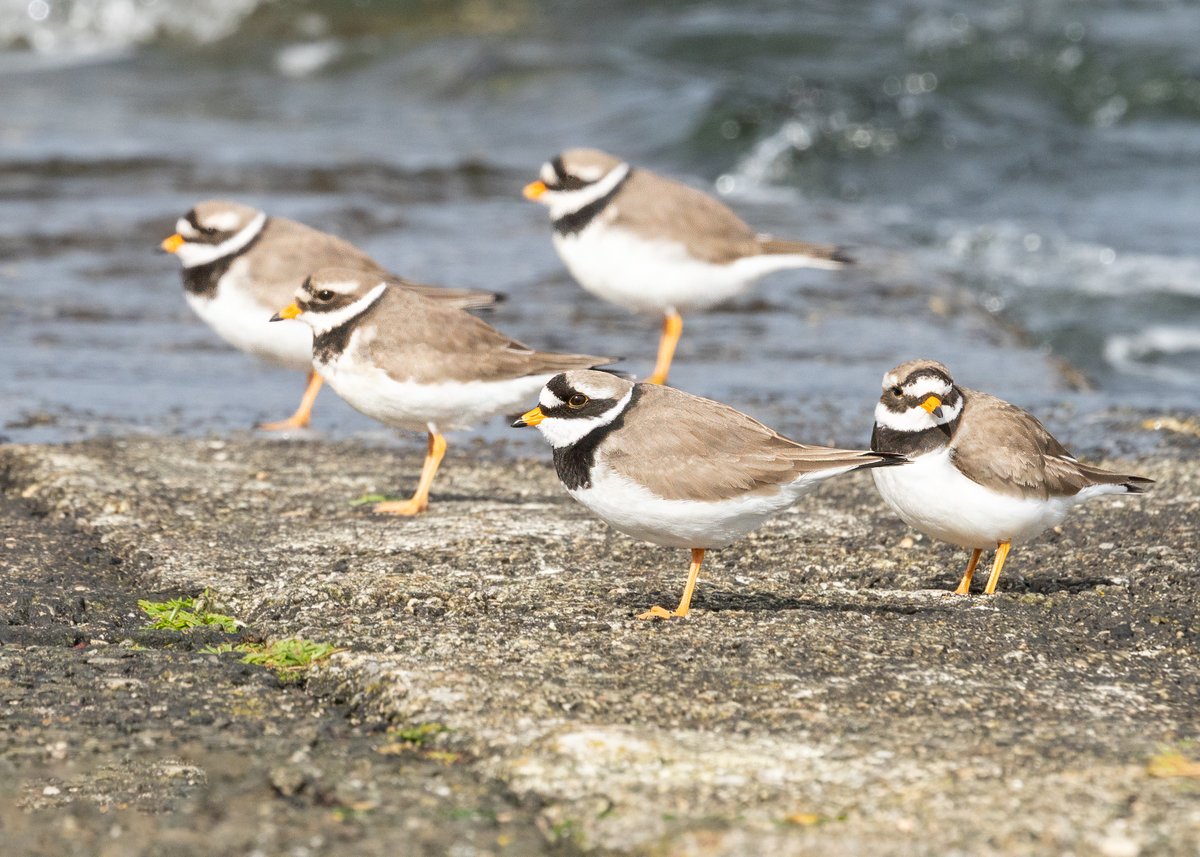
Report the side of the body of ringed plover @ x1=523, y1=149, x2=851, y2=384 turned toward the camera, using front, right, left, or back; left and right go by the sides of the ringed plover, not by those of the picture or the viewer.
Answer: left

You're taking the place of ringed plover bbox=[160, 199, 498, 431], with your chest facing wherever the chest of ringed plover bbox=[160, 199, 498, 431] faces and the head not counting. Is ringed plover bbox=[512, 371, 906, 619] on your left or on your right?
on your left

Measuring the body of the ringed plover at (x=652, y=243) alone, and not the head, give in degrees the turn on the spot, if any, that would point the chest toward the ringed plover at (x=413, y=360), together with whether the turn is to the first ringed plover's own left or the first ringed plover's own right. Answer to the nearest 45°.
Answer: approximately 90° to the first ringed plover's own left

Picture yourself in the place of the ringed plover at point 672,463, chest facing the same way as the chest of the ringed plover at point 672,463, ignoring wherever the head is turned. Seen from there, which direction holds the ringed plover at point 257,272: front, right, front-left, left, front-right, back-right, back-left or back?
front-right

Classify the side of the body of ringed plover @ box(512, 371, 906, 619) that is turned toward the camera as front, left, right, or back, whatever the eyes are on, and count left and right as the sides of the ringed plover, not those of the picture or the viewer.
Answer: left

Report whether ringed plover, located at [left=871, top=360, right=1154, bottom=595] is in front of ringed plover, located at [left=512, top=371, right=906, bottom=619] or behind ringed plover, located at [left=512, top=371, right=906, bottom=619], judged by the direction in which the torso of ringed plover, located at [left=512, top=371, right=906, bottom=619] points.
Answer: behind

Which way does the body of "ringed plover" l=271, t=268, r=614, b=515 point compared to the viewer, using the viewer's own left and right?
facing to the left of the viewer

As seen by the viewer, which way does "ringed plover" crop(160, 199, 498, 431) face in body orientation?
to the viewer's left

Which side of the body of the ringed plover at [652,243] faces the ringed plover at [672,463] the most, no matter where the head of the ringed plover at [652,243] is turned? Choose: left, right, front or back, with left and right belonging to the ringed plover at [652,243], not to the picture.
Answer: left
